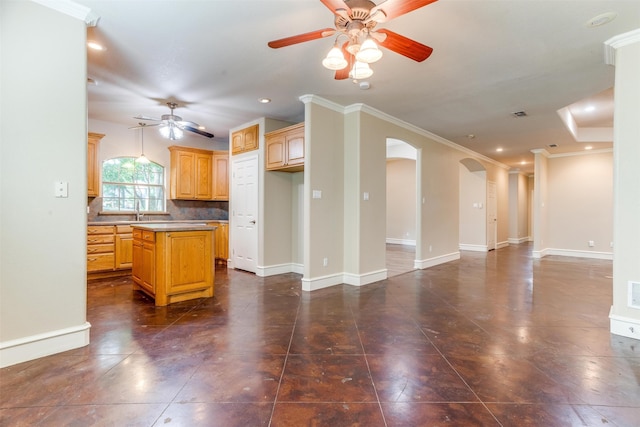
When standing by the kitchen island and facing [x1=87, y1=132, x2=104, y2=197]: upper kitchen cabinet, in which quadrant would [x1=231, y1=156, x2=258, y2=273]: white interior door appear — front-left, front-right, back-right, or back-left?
front-right

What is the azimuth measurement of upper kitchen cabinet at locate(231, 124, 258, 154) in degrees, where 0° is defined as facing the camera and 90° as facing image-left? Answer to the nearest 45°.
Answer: approximately 45°

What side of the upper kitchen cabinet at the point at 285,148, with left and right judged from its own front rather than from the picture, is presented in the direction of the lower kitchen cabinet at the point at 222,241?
right

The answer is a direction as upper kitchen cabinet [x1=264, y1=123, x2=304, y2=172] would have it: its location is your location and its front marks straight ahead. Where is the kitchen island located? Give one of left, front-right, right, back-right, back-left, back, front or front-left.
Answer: front

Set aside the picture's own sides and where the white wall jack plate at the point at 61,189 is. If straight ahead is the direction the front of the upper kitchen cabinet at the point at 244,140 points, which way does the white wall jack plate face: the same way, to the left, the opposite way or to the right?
to the left

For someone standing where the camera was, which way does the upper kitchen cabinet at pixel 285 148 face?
facing the viewer and to the left of the viewer

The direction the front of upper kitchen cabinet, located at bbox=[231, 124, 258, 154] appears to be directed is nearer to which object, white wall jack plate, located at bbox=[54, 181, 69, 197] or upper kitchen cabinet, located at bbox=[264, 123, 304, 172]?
the white wall jack plate

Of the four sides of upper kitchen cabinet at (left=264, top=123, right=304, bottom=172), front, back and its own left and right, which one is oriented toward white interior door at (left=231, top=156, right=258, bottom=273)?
right

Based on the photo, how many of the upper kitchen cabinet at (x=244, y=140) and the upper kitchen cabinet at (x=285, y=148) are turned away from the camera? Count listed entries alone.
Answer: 0

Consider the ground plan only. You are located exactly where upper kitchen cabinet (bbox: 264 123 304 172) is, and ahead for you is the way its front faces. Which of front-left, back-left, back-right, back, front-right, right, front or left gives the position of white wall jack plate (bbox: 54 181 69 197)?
front

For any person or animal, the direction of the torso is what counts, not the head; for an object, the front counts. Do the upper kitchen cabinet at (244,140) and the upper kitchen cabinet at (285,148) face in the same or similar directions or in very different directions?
same or similar directions

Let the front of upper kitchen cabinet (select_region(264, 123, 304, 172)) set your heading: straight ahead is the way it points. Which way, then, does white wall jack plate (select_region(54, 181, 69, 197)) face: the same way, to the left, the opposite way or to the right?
to the left

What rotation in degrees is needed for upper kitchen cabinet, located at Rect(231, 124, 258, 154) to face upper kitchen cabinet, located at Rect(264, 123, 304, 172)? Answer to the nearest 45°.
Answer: approximately 90° to its left

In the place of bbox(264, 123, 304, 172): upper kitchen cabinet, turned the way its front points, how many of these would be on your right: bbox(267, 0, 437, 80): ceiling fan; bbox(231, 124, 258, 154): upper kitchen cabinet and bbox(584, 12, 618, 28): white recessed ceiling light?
1
